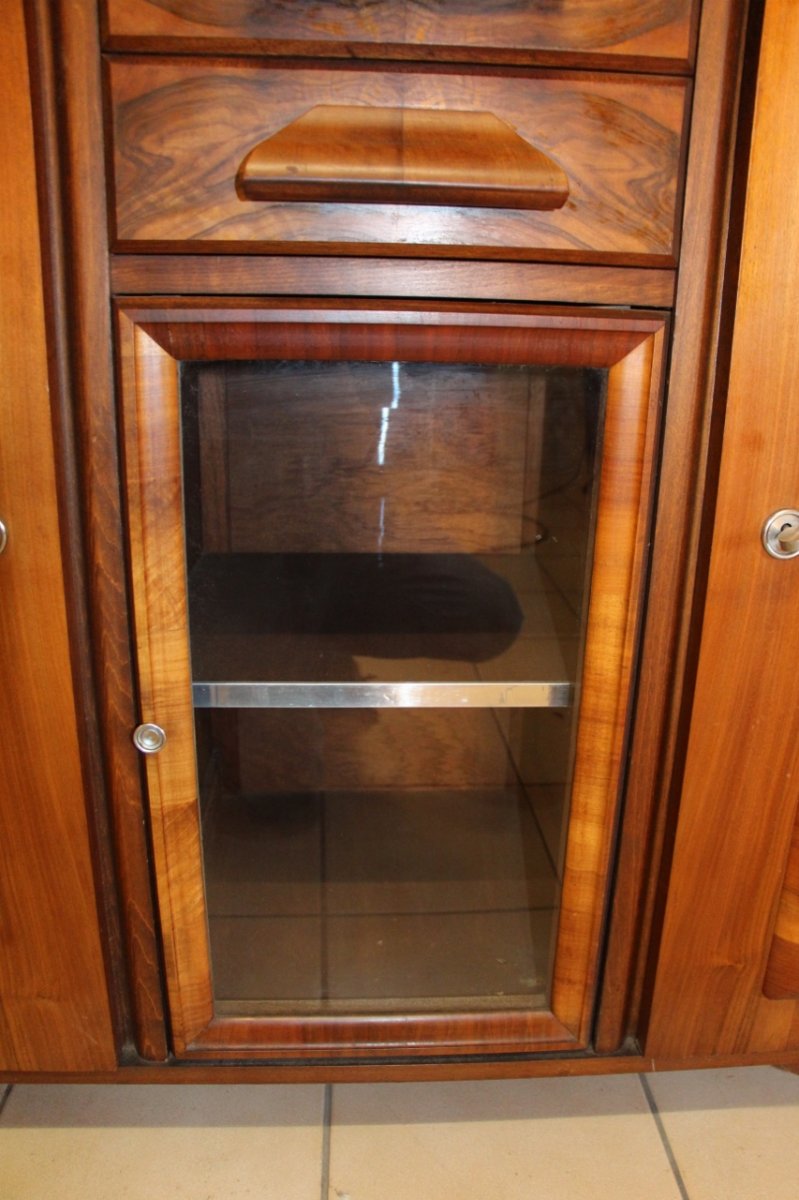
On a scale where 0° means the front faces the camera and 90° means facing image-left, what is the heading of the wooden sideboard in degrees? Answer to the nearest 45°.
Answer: approximately 0°
